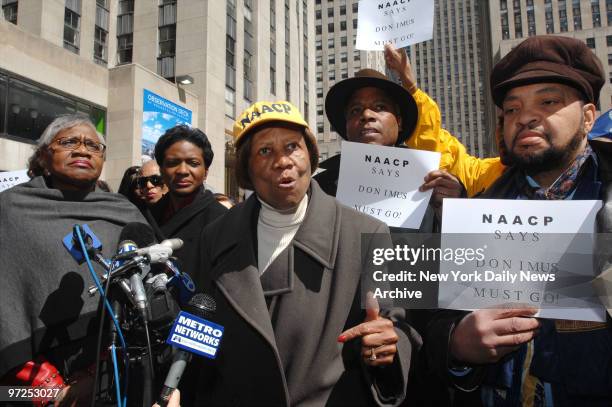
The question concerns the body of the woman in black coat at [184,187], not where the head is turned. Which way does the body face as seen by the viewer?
toward the camera

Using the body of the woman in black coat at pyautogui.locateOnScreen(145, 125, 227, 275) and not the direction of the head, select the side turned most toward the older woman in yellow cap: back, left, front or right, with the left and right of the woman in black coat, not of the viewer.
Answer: front

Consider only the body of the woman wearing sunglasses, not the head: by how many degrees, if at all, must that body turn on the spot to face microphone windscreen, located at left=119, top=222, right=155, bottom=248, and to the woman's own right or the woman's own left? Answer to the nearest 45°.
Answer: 0° — they already face it

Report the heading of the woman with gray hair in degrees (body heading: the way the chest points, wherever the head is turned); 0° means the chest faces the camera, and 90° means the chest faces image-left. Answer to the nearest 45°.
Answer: approximately 315°

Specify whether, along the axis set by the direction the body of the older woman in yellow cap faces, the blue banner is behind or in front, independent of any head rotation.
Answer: behind

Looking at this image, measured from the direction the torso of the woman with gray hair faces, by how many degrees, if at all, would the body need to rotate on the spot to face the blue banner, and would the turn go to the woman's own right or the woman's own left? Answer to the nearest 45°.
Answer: approximately 135° to the woman's own left

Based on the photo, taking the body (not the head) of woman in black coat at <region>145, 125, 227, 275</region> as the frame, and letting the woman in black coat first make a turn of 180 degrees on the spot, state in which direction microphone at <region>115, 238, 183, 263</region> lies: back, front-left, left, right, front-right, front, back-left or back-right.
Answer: back

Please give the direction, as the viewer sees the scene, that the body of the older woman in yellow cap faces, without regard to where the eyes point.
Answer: toward the camera

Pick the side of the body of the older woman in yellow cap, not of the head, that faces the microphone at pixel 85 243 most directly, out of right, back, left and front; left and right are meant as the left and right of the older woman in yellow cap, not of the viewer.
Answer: right

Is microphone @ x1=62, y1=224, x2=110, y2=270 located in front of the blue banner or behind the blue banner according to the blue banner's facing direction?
in front

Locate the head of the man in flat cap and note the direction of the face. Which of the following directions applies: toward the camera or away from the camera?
toward the camera

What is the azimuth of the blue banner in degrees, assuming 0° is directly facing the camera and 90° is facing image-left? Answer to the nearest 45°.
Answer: approximately 315°
